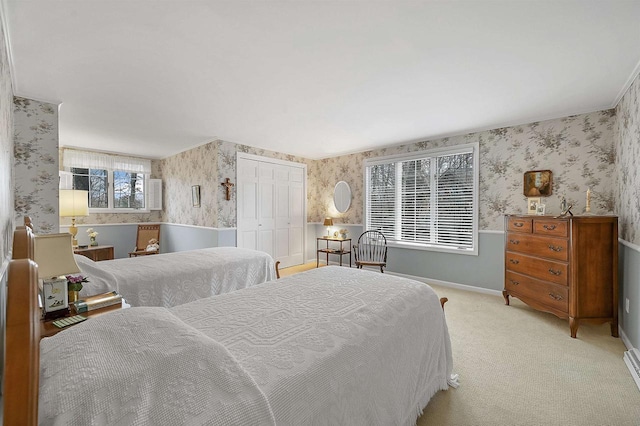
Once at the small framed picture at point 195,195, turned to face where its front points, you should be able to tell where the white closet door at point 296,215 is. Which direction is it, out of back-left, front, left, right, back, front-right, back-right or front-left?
back-left

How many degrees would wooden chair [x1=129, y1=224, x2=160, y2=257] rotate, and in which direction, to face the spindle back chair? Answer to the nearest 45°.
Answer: approximately 90° to its left

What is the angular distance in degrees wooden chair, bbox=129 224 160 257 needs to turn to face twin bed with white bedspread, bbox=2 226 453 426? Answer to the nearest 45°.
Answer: approximately 45° to its left

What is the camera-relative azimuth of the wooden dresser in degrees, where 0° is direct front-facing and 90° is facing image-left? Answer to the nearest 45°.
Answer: approximately 45°

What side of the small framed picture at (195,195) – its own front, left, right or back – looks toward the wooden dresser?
left

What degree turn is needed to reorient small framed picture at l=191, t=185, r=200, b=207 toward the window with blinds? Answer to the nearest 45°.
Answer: approximately 90° to its left

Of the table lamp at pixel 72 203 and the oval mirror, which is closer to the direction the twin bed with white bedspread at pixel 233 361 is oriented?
the oval mirror

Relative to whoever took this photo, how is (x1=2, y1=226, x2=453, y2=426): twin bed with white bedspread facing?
facing away from the viewer and to the right of the viewer

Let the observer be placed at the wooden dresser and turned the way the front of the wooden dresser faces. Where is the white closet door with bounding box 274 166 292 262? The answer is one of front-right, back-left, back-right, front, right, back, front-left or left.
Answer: front-right

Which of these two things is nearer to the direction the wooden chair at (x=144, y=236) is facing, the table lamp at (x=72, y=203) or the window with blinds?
the table lamp
